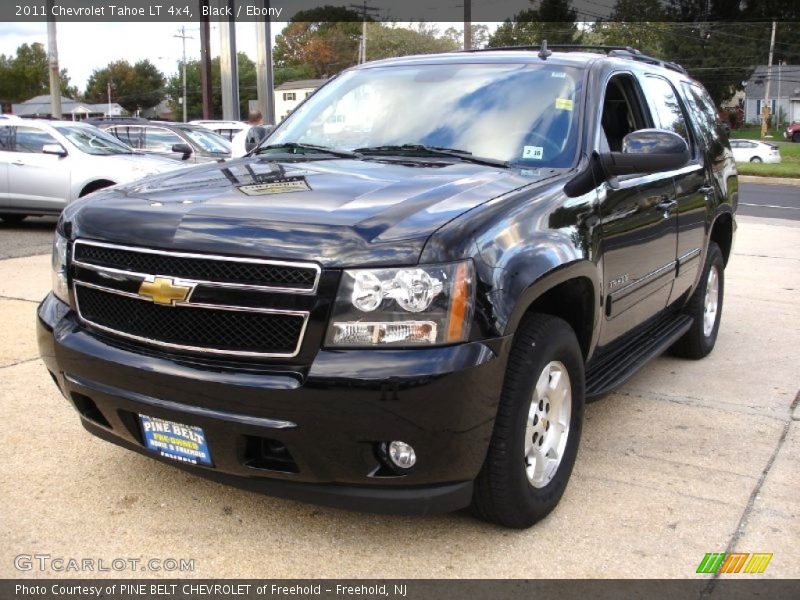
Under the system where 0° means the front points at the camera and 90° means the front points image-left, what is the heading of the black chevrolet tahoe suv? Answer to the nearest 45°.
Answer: approximately 45°

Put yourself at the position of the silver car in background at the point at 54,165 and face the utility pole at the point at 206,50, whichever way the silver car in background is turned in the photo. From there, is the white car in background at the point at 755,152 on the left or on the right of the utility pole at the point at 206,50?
right

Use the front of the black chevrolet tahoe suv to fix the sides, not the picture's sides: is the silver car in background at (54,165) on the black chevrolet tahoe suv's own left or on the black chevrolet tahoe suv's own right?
on the black chevrolet tahoe suv's own right

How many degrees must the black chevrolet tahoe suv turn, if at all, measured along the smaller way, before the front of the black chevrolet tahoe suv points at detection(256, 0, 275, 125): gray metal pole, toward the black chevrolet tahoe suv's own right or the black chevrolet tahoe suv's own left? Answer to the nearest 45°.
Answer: approximately 135° to the black chevrolet tahoe suv's own right

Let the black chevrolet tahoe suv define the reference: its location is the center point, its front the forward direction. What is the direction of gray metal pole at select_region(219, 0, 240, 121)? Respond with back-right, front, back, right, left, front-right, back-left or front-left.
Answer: back-right

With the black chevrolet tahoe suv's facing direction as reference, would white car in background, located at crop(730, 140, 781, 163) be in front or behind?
behind

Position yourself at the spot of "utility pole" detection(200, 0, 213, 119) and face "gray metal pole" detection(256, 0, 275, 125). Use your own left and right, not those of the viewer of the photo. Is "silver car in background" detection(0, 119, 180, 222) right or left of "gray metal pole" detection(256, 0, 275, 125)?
right
